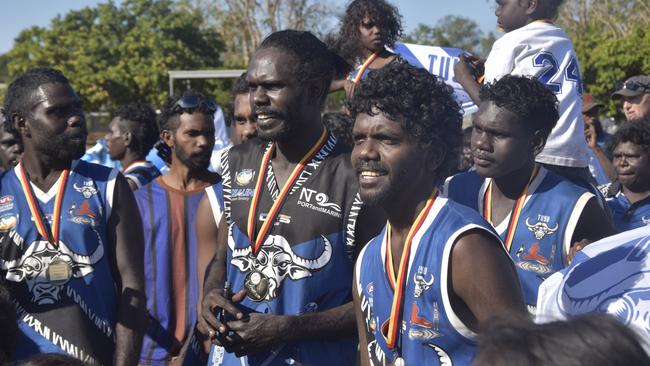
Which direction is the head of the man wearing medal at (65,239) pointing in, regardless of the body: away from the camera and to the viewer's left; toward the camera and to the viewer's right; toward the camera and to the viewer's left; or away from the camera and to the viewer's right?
toward the camera and to the viewer's right

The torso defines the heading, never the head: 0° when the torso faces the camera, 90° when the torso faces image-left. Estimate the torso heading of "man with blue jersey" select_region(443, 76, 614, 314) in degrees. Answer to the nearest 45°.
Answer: approximately 45°

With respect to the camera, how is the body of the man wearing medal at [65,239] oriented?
toward the camera

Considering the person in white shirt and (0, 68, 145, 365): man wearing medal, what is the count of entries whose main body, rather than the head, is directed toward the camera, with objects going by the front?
1

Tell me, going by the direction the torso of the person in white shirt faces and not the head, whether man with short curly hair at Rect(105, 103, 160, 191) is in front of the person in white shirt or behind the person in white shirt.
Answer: in front

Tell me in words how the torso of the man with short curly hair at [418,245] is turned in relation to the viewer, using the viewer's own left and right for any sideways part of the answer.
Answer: facing the viewer and to the left of the viewer

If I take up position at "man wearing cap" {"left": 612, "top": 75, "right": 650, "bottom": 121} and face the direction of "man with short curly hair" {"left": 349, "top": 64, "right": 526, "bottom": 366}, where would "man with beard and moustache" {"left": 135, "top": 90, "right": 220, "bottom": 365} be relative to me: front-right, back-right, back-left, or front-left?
front-right

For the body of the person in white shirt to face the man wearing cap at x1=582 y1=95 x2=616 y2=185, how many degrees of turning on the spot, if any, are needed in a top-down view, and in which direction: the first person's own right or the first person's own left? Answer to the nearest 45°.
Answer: approximately 45° to the first person's own right
